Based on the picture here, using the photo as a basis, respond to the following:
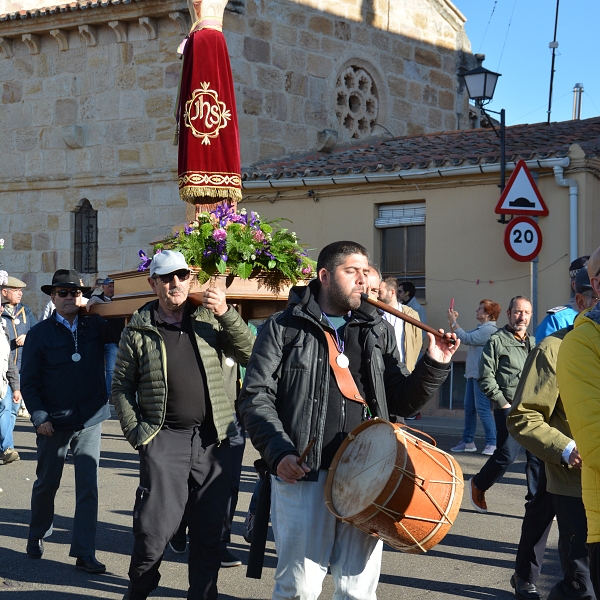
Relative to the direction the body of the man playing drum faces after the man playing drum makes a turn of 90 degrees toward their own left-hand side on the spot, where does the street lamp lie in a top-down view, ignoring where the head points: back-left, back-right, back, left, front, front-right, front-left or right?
front-left

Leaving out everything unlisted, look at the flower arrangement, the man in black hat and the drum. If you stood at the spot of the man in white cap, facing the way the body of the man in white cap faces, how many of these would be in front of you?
1

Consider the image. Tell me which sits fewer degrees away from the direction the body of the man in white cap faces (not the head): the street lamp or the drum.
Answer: the drum

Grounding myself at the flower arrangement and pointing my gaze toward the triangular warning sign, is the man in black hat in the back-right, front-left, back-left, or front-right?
back-left

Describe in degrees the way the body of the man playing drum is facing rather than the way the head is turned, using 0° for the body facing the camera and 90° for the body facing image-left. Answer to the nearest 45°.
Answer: approximately 315°

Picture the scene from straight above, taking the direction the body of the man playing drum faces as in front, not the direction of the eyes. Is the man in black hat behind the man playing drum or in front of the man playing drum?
behind

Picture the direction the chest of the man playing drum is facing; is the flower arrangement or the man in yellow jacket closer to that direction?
the man in yellow jacket

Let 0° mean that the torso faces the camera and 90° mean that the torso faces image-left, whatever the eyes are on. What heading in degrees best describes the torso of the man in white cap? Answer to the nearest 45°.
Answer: approximately 315°

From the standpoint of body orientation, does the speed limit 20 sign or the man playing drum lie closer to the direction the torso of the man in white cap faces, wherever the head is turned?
the man playing drum
